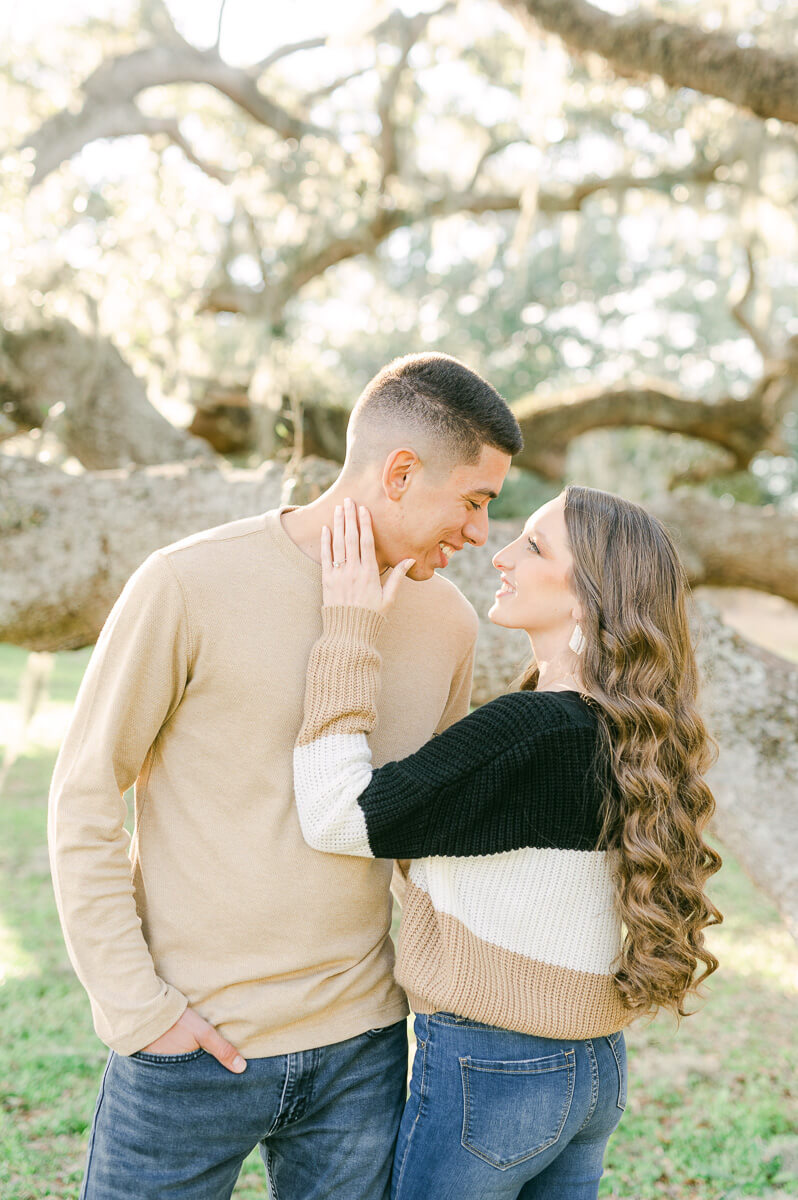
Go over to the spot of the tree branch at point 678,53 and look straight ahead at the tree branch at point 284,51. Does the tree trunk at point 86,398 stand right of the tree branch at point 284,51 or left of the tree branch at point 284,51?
left

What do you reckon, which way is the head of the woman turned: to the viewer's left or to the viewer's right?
to the viewer's left

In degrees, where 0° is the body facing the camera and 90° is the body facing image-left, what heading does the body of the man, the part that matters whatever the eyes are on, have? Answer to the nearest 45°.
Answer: approximately 315°

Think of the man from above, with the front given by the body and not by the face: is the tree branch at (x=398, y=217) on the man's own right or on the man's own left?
on the man's own left

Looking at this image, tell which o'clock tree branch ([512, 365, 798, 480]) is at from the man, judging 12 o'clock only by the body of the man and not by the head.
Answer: The tree branch is roughly at 8 o'clock from the man.

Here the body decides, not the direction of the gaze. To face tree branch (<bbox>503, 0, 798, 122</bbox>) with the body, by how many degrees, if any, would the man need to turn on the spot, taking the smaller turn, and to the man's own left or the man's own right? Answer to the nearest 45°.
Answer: approximately 135° to the man's own left

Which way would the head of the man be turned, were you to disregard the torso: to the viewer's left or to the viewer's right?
to the viewer's right
